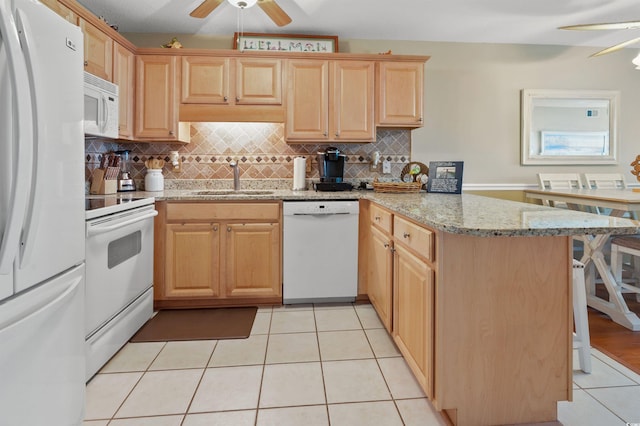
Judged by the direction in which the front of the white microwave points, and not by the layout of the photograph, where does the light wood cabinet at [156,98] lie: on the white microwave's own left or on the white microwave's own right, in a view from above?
on the white microwave's own left

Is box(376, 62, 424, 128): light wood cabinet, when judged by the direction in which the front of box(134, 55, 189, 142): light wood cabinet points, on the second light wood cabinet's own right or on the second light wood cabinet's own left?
on the second light wood cabinet's own left
